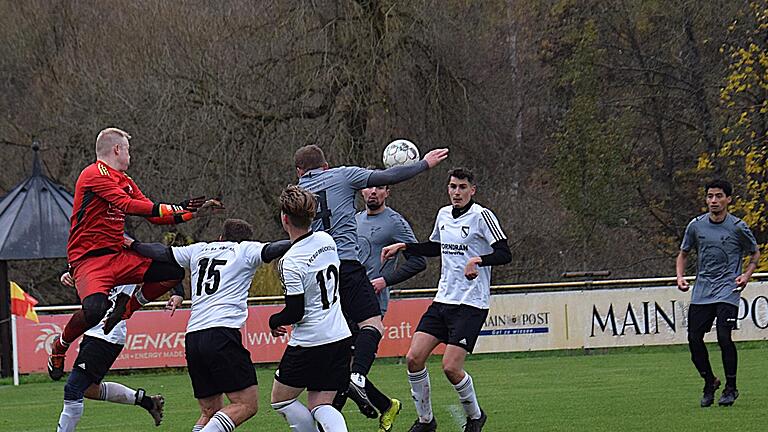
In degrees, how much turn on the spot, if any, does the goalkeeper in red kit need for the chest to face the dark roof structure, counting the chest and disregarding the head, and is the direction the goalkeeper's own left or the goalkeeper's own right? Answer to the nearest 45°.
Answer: approximately 90° to the goalkeeper's own left

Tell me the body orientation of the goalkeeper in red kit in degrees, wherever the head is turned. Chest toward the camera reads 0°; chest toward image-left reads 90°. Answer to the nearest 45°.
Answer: approximately 270°

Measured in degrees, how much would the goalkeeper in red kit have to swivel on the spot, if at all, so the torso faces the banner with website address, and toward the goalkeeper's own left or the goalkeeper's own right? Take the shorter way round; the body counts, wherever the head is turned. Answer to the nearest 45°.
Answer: approximately 90° to the goalkeeper's own left

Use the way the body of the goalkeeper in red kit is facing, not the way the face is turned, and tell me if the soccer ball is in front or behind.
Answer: in front

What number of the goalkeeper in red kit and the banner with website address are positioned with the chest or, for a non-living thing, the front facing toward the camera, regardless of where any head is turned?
1

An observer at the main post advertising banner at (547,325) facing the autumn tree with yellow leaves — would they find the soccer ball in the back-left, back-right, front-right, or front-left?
back-right
